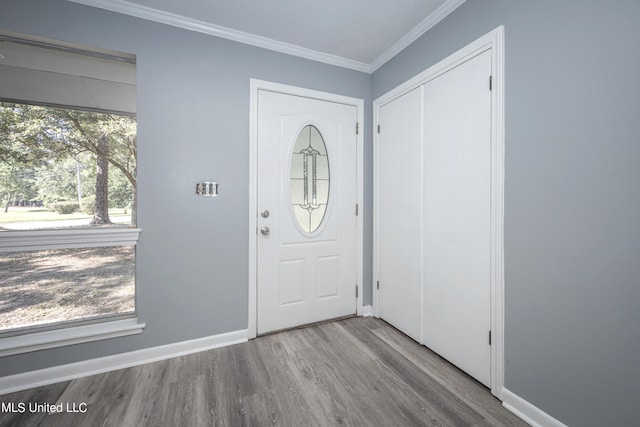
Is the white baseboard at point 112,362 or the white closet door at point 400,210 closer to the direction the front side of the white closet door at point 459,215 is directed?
the white baseboard

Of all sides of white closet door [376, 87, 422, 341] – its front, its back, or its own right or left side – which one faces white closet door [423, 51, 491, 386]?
left

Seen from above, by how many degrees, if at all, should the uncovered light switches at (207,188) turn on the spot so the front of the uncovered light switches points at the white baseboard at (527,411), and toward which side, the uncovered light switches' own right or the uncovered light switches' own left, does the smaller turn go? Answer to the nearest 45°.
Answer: approximately 45° to the uncovered light switches' own left

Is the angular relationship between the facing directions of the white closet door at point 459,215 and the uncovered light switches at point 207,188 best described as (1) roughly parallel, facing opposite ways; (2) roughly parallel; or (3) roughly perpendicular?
roughly perpendicular

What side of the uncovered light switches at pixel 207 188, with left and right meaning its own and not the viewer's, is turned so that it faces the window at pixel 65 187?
right

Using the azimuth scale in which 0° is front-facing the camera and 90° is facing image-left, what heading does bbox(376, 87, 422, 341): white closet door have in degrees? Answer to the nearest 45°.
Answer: approximately 45°

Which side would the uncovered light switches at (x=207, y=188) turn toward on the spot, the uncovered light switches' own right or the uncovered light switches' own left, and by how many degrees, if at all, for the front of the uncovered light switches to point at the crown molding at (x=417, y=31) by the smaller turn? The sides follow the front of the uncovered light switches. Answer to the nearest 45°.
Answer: approximately 45° to the uncovered light switches' own left

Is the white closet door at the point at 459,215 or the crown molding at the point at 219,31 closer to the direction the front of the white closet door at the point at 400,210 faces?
the crown molding

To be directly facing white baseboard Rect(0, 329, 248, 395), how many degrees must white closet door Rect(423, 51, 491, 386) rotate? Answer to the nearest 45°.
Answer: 0° — it already faces it

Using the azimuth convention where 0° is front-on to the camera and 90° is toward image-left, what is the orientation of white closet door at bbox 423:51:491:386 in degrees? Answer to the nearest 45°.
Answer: approximately 45°
